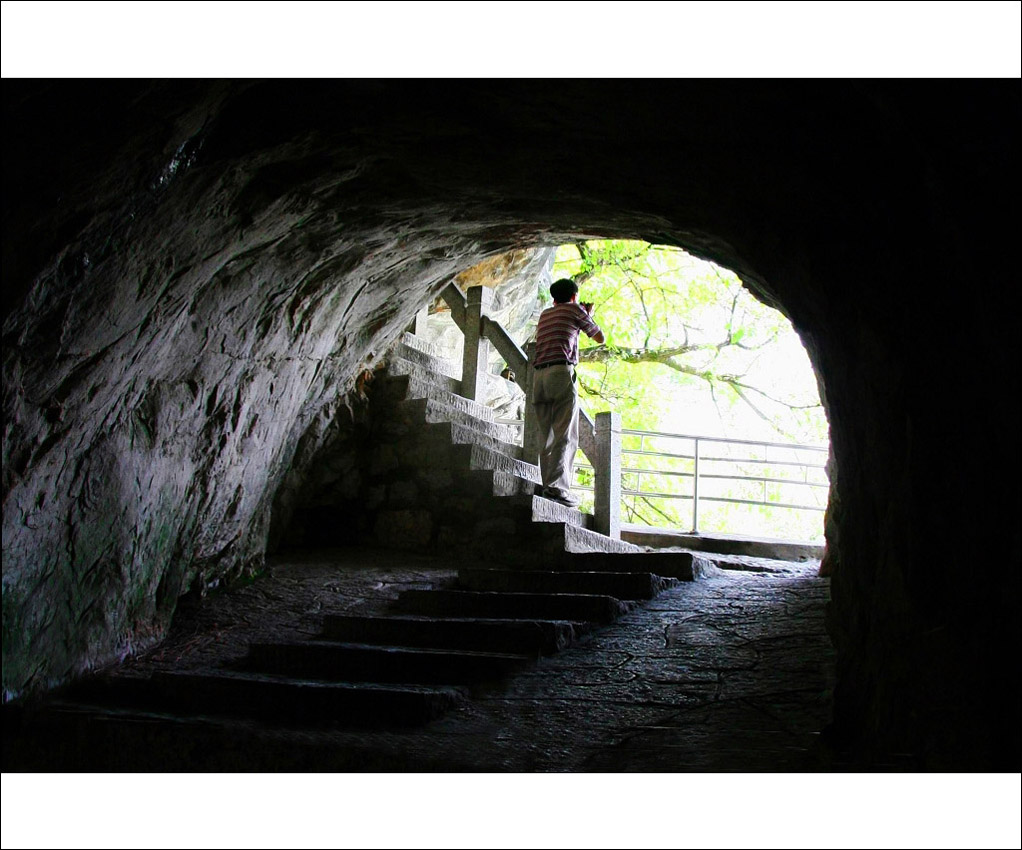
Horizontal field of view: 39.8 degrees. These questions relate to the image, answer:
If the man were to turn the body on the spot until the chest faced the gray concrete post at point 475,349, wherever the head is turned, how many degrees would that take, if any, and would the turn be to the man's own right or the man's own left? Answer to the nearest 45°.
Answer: approximately 90° to the man's own left

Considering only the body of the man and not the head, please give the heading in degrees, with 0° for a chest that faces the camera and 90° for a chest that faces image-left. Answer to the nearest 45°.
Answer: approximately 225°
